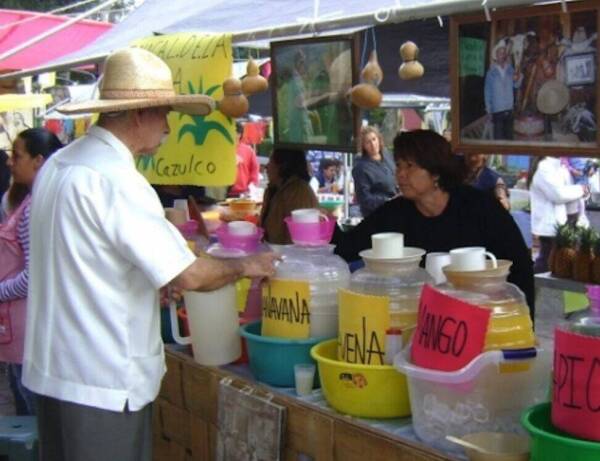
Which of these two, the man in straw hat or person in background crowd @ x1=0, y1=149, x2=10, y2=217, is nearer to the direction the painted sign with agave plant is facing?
the man in straw hat

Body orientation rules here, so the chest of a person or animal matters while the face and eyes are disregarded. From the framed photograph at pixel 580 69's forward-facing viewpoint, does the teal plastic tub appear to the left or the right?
on its right

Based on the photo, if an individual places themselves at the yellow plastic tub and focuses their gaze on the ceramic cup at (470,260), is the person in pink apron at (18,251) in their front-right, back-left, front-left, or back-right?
back-left

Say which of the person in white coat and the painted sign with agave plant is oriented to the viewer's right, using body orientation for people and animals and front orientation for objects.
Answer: the person in white coat

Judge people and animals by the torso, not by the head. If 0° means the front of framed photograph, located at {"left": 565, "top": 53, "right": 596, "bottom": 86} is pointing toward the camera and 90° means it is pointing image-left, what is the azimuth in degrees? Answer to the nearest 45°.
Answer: approximately 0°

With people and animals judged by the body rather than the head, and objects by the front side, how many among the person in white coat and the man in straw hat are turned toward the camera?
0

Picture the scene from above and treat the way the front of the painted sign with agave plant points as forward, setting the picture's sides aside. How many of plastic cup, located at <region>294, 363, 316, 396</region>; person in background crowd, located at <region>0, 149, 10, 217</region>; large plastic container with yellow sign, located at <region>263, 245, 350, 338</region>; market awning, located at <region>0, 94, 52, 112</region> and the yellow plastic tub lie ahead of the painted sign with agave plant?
3

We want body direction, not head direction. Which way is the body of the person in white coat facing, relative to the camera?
to the viewer's right

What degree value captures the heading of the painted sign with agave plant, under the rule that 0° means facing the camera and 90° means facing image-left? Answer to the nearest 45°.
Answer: approximately 0°

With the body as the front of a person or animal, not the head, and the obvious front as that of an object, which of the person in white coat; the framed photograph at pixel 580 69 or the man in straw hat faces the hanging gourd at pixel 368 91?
the man in straw hat
